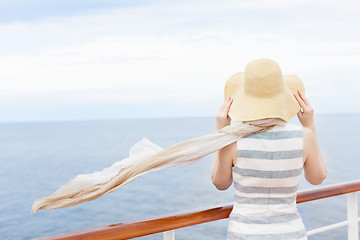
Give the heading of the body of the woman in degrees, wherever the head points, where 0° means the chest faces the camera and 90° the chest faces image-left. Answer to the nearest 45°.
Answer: approximately 180°

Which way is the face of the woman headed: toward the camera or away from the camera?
away from the camera
